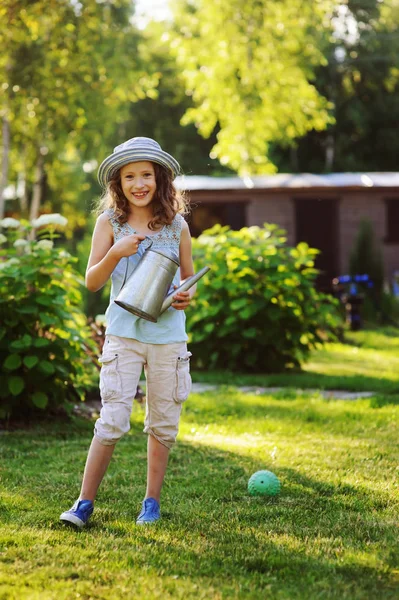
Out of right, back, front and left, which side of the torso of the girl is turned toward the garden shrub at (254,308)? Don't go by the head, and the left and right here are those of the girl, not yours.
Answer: back

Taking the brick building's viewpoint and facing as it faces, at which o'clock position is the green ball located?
The green ball is roughly at 12 o'clock from the brick building.

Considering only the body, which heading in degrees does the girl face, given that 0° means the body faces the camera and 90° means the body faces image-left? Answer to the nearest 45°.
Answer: approximately 0°

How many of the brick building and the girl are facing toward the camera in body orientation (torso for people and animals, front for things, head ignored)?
2

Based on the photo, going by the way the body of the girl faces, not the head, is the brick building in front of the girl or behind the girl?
behind

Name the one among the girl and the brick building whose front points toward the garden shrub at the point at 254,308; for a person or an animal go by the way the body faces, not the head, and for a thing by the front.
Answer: the brick building

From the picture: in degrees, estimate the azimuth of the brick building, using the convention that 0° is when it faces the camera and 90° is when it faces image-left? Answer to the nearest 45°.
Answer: approximately 0°
